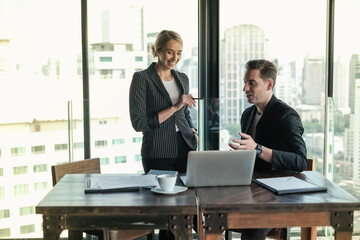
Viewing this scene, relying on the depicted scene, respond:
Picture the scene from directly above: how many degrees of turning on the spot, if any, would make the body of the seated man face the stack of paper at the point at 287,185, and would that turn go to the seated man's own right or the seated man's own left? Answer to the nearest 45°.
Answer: approximately 45° to the seated man's own left

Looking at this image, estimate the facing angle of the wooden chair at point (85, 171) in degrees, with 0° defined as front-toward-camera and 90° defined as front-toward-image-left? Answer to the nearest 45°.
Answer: approximately 315°

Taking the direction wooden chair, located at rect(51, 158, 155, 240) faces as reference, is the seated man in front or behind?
in front

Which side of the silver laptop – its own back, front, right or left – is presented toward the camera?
back

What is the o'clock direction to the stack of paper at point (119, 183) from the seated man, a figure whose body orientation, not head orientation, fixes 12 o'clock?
The stack of paper is roughly at 12 o'clock from the seated man.

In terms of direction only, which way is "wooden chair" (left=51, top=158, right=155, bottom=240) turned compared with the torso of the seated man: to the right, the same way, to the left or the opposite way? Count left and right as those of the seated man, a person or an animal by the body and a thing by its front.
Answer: to the left

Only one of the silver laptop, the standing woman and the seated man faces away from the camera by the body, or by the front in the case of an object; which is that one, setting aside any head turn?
the silver laptop

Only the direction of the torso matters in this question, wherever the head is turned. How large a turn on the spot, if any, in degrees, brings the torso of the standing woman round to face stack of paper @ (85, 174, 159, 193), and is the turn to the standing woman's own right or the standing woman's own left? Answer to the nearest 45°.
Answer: approximately 45° to the standing woman's own right

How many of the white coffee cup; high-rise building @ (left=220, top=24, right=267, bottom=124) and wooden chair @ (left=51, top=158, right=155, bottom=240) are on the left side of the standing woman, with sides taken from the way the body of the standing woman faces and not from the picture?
1

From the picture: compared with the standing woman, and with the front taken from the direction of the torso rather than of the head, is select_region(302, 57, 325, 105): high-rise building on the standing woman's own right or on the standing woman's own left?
on the standing woman's own left

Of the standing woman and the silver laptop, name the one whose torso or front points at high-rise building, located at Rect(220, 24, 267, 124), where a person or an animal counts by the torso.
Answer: the silver laptop

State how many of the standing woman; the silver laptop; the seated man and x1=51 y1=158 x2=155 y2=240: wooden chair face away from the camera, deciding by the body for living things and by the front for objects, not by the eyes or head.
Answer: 1

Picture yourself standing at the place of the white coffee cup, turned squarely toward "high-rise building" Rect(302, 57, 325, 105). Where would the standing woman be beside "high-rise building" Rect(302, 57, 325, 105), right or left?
left

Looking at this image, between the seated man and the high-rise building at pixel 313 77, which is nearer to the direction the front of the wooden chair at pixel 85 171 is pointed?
the seated man

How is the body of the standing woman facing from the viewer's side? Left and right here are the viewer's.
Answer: facing the viewer and to the right of the viewer

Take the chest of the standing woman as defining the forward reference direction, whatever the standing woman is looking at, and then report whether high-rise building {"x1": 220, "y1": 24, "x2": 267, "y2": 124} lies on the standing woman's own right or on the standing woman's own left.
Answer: on the standing woman's own left

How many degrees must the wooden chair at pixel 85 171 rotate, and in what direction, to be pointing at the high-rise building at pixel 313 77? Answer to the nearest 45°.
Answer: approximately 90° to its left

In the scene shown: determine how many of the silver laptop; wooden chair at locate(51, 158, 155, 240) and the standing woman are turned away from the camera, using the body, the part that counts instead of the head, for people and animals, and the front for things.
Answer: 1

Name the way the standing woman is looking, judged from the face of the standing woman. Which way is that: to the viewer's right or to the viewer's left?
to the viewer's right

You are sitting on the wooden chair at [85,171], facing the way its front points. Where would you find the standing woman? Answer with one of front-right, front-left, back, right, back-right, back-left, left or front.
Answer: left

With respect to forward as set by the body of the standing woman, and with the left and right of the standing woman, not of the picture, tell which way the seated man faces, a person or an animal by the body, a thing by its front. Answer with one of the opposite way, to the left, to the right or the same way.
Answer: to the right
